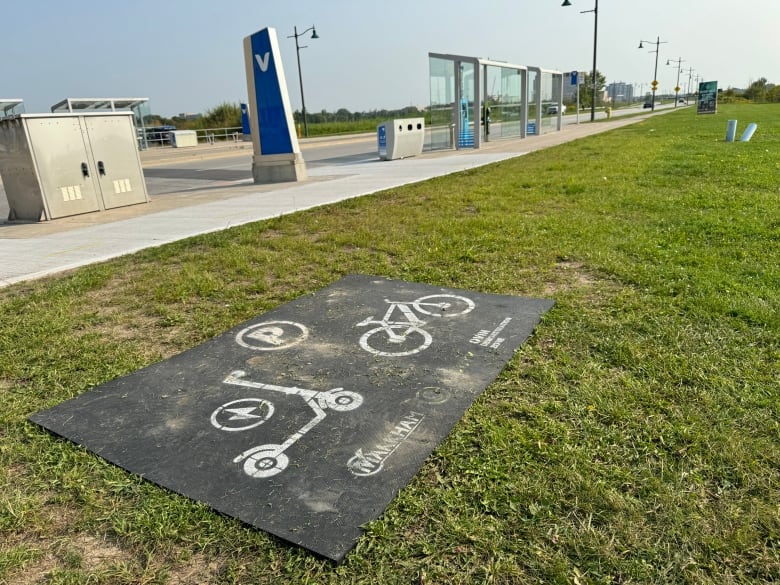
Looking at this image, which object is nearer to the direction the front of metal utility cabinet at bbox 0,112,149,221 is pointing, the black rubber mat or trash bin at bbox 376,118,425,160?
the black rubber mat

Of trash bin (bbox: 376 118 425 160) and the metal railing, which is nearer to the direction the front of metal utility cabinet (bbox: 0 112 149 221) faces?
the trash bin

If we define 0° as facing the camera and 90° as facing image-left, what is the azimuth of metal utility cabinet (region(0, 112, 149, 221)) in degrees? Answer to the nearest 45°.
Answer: approximately 315°

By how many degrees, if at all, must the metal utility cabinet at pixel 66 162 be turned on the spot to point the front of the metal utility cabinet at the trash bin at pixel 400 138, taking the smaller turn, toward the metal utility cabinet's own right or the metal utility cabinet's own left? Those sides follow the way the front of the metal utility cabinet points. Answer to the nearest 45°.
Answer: approximately 90° to the metal utility cabinet's own left

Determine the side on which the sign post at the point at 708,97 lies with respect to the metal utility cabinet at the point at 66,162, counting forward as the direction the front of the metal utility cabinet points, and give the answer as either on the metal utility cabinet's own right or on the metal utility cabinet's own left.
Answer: on the metal utility cabinet's own left

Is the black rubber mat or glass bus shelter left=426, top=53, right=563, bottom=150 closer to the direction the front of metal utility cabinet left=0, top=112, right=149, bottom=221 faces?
the black rubber mat

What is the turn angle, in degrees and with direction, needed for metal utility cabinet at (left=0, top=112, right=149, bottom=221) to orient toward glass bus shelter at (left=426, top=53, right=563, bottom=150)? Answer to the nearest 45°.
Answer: approximately 90° to its left

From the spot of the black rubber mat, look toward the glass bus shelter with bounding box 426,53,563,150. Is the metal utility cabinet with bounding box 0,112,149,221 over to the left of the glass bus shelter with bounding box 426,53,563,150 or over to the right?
left

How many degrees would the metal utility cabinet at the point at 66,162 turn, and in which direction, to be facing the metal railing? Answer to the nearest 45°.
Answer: approximately 135° to its left

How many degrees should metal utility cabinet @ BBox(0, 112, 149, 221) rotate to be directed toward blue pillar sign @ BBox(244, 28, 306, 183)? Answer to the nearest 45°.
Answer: approximately 90° to its left

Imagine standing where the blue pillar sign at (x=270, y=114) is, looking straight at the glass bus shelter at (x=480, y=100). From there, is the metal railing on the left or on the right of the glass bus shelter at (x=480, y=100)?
left
